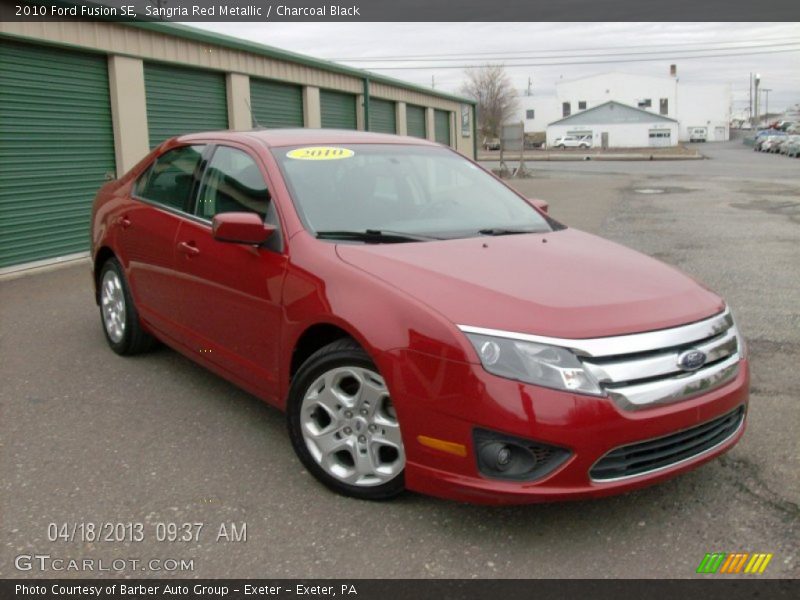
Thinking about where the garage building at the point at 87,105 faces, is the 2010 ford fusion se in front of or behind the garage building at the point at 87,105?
in front

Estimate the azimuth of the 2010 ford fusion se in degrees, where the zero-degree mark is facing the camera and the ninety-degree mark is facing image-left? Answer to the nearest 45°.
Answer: approximately 315°

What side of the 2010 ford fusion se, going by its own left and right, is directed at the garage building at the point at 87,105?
back

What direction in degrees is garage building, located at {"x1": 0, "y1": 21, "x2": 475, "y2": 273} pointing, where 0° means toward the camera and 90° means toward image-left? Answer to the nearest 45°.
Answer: approximately 315°

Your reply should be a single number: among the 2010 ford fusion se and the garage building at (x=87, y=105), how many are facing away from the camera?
0
